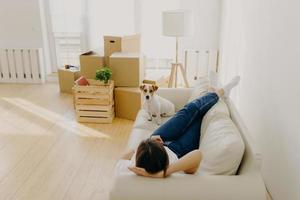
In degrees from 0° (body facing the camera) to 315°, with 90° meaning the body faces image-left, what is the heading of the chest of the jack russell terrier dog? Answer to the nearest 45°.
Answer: approximately 45°

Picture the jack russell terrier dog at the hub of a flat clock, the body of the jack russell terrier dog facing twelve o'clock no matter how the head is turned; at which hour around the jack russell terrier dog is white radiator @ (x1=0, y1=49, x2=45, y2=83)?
The white radiator is roughly at 3 o'clock from the jack russell terrier dog.

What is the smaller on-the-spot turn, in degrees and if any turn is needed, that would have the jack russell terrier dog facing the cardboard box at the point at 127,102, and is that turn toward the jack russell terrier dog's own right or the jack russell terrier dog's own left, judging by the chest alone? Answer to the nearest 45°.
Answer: approximately 135° to the jack russell terrier dog's own right

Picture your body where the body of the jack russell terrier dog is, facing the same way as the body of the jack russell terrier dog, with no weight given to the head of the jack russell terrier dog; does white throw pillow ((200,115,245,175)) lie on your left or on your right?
on your left

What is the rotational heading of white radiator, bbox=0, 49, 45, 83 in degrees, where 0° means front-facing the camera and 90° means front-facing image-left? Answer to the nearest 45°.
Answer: approximately 0°

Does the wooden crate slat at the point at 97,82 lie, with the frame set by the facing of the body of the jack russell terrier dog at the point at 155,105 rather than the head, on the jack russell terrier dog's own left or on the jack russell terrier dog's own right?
on the jack russell terrier dog's own right

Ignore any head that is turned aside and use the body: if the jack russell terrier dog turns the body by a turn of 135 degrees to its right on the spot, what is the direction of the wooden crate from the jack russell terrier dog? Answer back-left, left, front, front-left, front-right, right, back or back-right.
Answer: front-left

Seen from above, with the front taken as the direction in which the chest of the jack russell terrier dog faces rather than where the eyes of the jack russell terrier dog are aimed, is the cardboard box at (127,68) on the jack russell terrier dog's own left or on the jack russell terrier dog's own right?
on the jack russell terrier dog's own right
